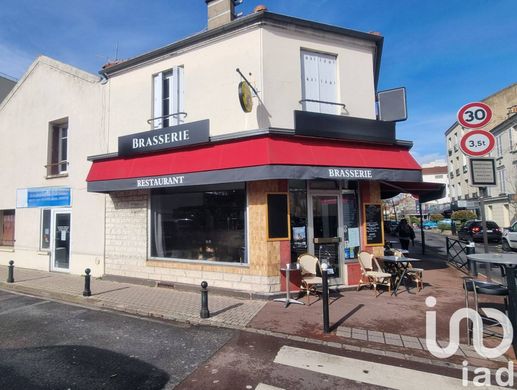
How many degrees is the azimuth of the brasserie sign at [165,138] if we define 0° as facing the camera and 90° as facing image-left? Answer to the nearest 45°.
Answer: approximately 45°

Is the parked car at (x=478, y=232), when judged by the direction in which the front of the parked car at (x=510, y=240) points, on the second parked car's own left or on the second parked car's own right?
on the second parked car's own right

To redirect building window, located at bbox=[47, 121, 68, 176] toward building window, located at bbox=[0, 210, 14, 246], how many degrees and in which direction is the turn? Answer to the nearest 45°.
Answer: approximately 90° to its right

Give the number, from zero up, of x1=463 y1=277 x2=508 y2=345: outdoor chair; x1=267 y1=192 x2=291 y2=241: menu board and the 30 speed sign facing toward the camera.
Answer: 2
